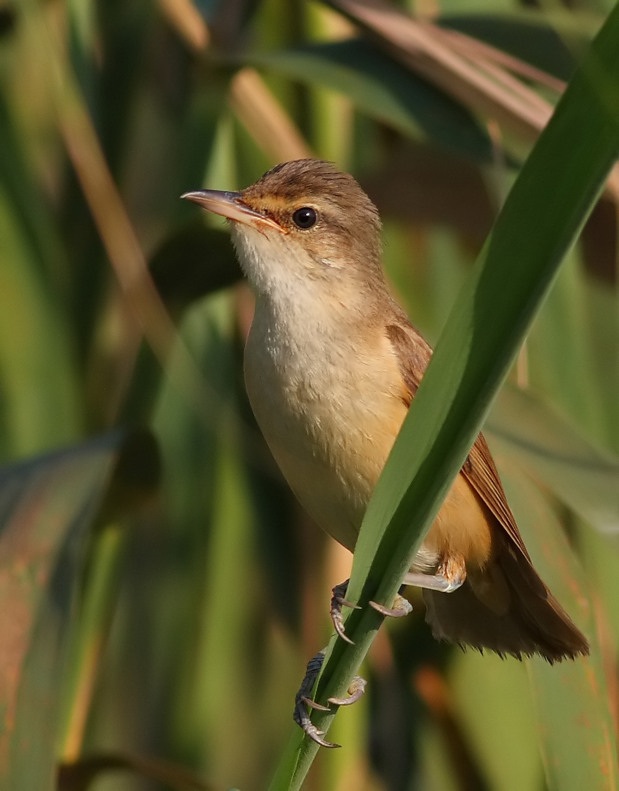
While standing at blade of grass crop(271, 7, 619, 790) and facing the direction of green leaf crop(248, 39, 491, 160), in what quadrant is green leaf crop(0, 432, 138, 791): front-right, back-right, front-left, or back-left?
front-left

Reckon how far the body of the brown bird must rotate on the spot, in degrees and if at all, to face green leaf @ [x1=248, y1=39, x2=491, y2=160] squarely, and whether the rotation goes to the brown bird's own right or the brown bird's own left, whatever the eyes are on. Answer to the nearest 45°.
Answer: approximately 135° to the brown bird's own right

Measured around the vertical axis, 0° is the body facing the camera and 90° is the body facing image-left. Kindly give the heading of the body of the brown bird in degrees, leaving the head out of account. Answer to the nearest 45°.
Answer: approximately 45°
